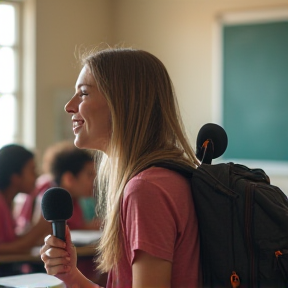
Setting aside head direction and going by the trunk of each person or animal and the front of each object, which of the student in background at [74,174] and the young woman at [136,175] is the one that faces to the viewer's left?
the young woman

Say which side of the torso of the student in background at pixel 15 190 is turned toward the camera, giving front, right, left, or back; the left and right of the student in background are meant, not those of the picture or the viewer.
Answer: right

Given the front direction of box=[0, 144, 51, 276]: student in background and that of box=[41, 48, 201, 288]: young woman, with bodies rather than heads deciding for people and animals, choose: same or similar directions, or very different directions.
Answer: very different directions

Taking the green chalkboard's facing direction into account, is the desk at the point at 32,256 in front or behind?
in front

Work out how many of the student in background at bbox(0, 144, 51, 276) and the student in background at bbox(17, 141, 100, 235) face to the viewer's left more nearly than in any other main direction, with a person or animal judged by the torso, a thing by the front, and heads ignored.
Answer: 0

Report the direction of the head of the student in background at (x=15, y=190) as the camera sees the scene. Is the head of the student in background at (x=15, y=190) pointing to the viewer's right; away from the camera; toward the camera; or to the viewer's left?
to the viewer's right

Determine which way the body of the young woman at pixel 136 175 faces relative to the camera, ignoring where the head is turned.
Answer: to the viewer's left

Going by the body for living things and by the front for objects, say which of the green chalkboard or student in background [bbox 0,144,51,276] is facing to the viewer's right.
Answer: the student in background
